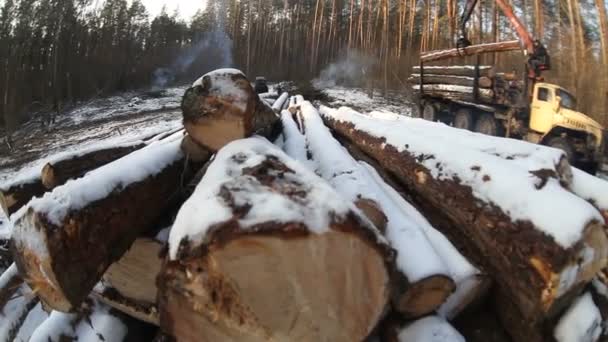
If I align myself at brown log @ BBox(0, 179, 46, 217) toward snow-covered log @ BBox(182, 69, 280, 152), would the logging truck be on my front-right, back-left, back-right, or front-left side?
front-left

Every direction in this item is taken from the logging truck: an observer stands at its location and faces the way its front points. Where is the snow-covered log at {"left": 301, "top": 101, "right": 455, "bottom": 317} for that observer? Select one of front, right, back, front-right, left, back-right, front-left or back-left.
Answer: front-right

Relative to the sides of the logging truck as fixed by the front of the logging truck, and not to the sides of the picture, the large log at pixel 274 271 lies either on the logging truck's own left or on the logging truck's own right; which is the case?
on the logging truck's own right

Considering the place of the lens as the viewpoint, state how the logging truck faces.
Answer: facing the viewer and to the right of the viewer

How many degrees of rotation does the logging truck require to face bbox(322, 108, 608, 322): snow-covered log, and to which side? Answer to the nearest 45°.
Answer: approximately 45° to its right

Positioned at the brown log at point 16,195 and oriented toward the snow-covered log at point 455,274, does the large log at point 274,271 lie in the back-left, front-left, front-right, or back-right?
front-right

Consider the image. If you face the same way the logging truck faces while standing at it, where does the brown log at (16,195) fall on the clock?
The brown log is roughly at 2 o'clock from the logging truck.

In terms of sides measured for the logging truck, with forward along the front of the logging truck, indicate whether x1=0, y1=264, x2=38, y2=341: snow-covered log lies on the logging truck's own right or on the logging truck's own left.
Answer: on the logging truck's own right

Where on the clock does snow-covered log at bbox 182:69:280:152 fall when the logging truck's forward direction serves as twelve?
The snow-covered log is roughly at 2 o'clock from the logging truck.

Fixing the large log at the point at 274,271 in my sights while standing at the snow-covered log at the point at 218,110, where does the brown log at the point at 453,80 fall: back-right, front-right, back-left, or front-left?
back-left

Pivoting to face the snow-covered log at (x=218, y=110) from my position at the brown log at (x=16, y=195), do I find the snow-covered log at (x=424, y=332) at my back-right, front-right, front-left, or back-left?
front-right

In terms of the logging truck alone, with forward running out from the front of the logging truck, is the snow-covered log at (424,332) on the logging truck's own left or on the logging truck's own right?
on the logging truck's own right

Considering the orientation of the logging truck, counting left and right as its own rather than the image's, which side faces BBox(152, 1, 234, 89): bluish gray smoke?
back

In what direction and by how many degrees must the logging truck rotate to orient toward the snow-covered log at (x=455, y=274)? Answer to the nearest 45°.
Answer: approximately 45° to its right

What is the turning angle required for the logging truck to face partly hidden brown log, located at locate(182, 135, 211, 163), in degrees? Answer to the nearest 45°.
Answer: approximately 45° to its right
